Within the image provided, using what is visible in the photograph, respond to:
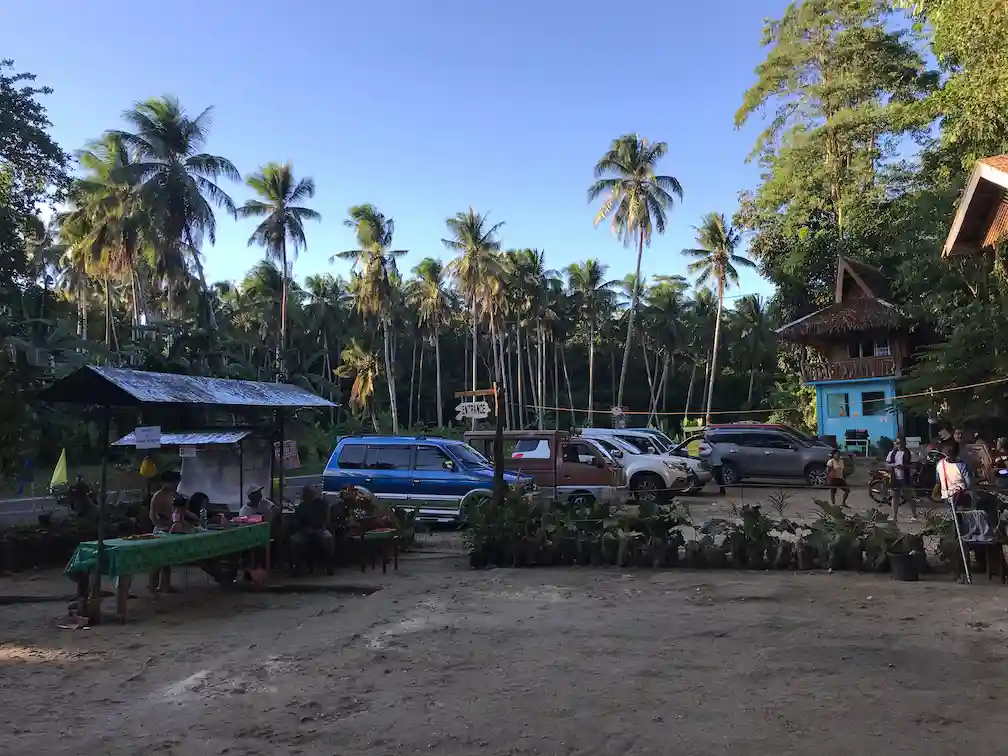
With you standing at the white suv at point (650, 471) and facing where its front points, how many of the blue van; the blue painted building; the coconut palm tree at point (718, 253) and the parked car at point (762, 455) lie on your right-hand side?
1

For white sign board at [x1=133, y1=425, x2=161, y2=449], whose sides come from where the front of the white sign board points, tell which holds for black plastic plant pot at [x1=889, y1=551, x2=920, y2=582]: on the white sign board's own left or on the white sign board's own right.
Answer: on the white sign board's own left

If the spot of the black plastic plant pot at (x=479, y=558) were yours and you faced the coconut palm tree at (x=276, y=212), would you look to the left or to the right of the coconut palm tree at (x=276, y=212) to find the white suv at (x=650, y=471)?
right

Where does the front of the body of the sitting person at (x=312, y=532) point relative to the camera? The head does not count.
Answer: toward the camera

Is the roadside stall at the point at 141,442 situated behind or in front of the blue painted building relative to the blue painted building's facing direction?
in front

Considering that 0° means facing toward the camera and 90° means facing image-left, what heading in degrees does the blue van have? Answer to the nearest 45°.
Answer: approximately 315°

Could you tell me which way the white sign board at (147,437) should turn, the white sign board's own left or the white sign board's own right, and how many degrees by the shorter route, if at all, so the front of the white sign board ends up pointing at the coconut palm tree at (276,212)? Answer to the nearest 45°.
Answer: approximately 180°

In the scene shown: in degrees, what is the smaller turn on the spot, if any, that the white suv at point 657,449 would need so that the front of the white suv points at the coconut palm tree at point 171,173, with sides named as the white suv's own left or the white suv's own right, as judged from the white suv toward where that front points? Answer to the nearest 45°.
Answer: approximately 180°

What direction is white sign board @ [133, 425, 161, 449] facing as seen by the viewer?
toward the camera

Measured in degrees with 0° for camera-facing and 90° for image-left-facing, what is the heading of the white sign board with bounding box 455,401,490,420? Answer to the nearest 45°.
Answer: approximately 0°
